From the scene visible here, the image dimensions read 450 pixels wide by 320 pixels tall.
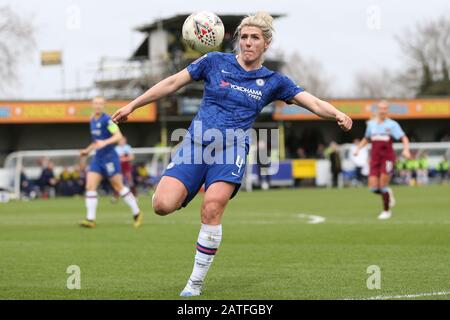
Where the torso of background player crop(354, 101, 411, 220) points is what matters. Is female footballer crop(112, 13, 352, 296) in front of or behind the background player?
in front

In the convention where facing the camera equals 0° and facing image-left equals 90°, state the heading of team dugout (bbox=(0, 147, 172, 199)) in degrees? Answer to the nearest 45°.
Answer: approximately 0°

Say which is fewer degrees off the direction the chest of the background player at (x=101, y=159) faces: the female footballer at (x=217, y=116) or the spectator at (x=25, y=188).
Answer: the female footballer

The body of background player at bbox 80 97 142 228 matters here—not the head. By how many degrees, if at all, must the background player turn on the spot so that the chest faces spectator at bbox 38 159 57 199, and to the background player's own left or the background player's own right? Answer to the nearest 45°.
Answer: approximately 135° to the background player's own right

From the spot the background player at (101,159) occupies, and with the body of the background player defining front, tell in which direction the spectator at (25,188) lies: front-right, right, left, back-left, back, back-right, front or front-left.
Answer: back-right

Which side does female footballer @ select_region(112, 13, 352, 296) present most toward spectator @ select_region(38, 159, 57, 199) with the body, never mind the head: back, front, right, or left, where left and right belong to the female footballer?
back

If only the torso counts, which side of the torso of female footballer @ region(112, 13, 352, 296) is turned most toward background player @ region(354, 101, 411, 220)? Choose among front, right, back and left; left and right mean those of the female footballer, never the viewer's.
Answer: back

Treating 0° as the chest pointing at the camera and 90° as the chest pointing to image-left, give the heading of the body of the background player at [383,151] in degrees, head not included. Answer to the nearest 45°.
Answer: approximately 0°
